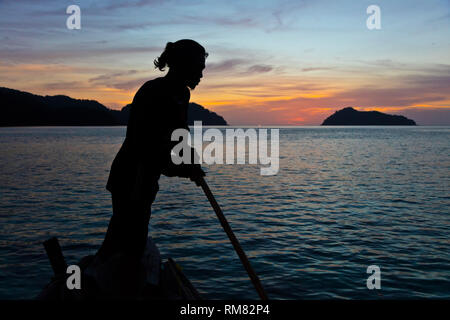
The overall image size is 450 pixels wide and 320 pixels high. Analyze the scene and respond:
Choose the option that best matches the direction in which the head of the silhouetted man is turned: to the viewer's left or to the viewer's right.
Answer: to the viewer's right

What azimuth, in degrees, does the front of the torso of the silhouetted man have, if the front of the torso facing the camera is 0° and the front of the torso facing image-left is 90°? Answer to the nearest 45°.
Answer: approximately 270°
